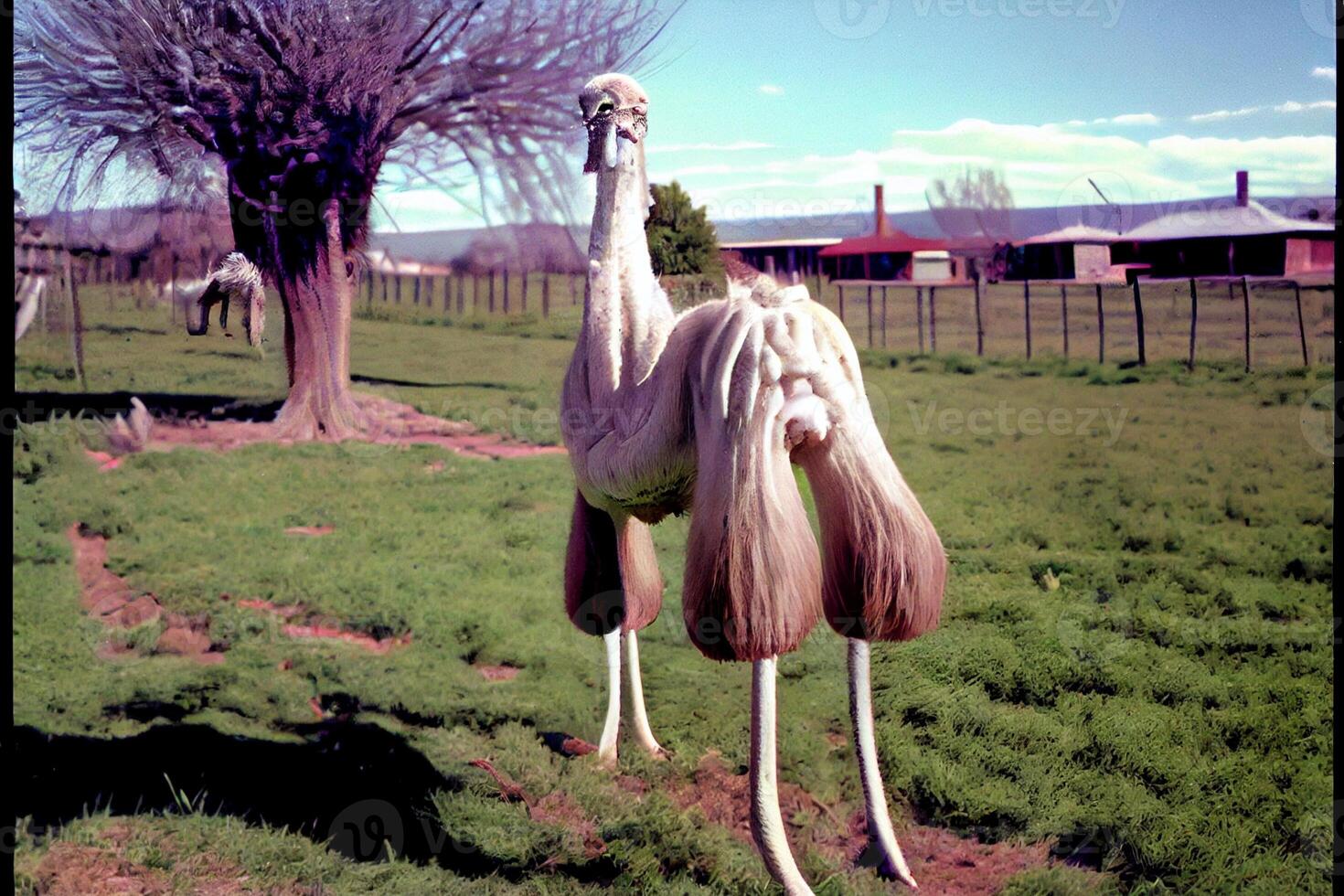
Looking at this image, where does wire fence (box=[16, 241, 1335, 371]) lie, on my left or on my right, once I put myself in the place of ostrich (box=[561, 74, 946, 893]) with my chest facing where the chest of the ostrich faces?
on my right

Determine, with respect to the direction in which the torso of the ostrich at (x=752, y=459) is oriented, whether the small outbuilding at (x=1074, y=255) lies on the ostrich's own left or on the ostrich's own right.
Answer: on the ostrich's own right
